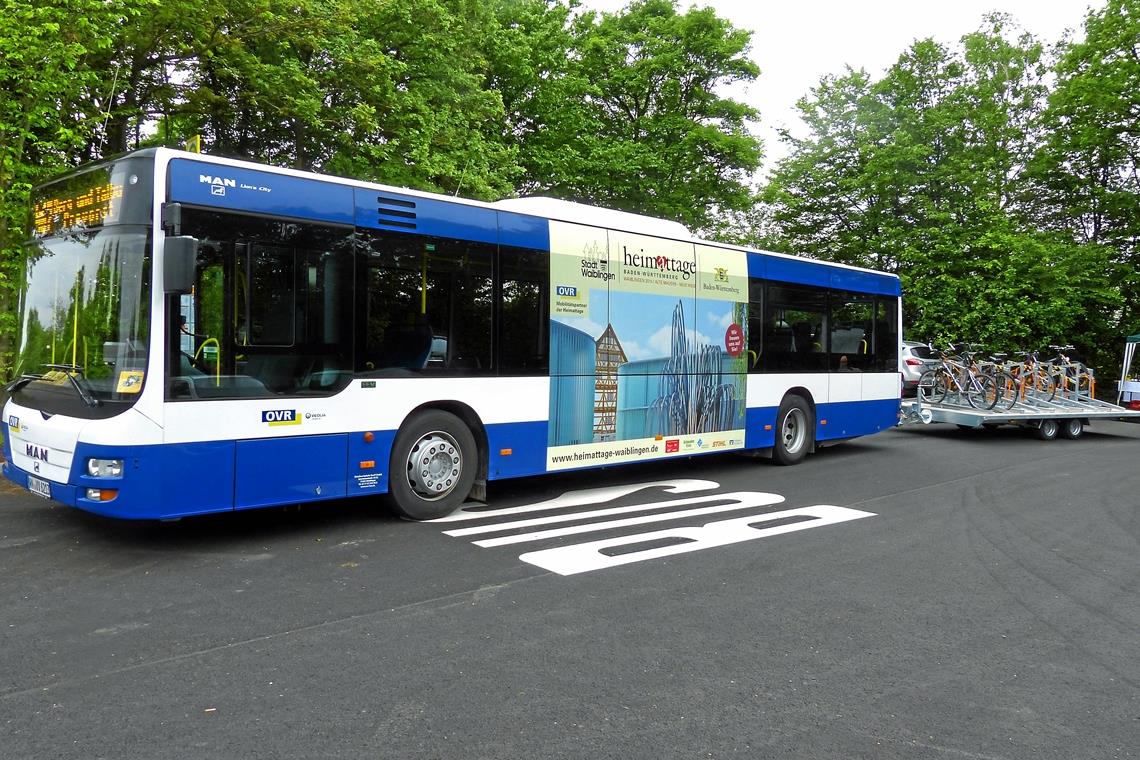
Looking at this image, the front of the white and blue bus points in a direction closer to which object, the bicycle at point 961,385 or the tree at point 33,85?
the tree

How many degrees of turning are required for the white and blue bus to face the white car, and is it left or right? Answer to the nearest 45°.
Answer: approximately 180°

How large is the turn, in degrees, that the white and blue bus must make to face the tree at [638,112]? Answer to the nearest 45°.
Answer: approximately 135° to its right

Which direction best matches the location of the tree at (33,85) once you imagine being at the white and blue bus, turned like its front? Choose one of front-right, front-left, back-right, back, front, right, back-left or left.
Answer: right

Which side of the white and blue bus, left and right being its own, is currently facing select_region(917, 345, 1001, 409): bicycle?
back

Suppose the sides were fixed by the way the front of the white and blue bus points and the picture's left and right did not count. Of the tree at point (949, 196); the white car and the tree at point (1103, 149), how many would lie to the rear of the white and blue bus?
3

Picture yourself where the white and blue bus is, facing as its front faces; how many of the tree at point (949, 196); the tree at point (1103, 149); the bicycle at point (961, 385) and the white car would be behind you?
4

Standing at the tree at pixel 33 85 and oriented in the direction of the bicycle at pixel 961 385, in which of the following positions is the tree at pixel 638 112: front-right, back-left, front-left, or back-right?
front-left

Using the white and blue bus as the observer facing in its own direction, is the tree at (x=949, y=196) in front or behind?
behind

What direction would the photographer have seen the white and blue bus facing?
facing the viewer and to the left of the viewer

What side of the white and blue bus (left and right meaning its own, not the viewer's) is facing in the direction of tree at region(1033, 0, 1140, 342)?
back
